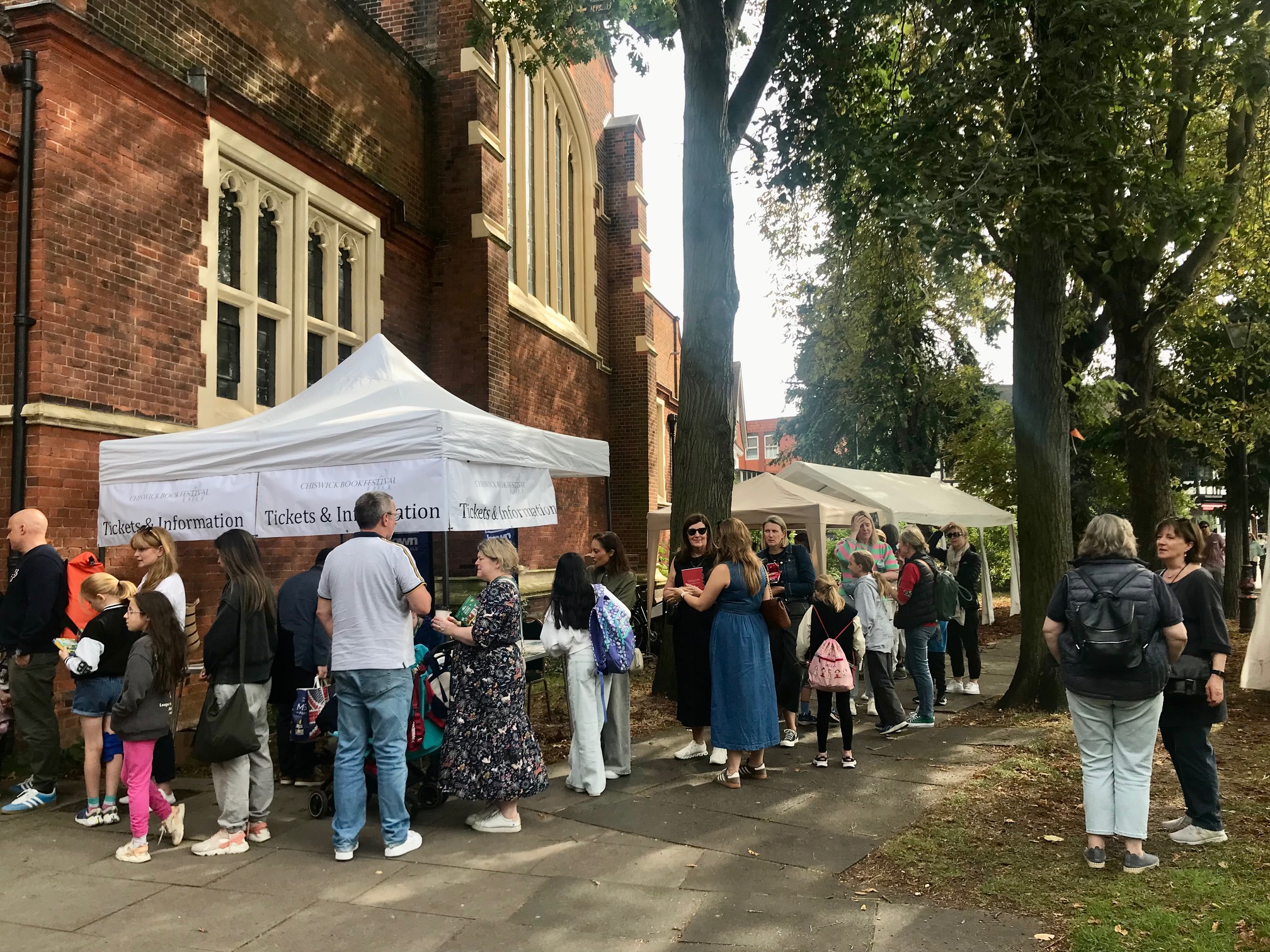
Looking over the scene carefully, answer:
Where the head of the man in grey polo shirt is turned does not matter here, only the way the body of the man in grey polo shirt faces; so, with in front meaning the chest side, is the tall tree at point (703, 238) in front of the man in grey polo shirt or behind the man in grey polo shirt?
in front

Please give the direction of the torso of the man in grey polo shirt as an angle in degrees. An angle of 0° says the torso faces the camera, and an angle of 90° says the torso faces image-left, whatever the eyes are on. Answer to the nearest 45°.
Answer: approximately 225°

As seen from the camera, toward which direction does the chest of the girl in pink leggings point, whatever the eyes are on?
to the viewer's left

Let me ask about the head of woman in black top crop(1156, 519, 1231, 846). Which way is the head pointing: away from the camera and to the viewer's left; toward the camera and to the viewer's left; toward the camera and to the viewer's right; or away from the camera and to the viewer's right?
toward the camera and to the viewer's left

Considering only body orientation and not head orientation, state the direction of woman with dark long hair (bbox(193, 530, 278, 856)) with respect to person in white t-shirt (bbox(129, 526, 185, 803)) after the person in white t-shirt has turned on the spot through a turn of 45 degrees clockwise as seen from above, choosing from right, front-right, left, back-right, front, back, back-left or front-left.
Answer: back

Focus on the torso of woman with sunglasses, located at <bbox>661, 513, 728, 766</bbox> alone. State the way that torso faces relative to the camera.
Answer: toward the camera

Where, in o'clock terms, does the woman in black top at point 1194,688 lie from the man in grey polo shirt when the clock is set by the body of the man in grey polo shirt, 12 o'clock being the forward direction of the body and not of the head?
The woman in black top is roughly at 2 o'clock from the man in grey polo shirt.

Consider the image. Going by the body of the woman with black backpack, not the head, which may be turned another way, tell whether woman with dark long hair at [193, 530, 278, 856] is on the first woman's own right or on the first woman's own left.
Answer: on the first woman's own left

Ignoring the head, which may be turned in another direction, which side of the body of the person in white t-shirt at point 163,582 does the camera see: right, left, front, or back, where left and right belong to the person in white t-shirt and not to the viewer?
left

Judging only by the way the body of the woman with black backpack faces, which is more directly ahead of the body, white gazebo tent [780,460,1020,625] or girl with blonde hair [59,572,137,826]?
the white gazebo tent

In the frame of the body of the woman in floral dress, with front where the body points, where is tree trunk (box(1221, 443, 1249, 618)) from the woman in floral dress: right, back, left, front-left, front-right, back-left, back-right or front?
back-right

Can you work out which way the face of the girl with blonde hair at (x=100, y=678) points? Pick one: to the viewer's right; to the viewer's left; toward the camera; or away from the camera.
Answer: to the viewer's left

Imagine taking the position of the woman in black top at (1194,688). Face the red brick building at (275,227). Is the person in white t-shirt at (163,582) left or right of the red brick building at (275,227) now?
left
